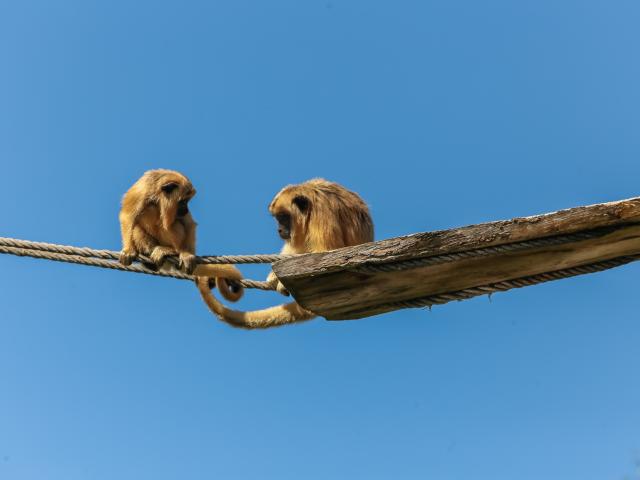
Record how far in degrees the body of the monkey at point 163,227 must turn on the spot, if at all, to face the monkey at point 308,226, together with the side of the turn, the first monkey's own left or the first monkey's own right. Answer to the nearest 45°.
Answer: approximately 45° to the first monkey's own left

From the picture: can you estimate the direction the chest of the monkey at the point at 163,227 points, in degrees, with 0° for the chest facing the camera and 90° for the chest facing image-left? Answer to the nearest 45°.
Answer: approximately 315°
